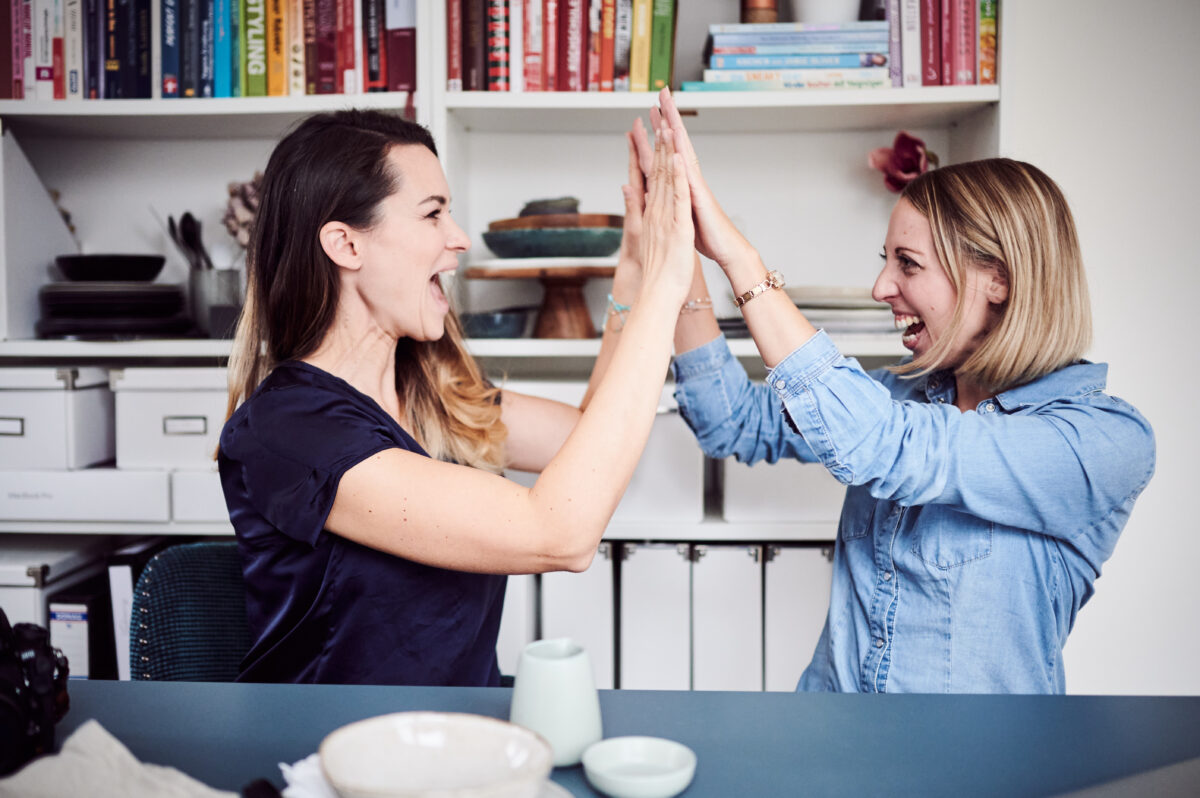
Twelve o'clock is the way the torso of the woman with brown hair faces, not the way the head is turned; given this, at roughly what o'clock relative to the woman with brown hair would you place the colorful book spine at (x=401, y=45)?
The colorful book spine is roughly at 9 o'clock from the woman with brown hair.

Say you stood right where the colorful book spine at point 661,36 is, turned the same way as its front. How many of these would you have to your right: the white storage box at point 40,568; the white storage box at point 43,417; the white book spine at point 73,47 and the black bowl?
4

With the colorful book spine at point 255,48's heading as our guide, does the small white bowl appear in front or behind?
in front

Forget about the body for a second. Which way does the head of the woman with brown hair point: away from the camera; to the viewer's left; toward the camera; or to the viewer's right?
to the viewer's right

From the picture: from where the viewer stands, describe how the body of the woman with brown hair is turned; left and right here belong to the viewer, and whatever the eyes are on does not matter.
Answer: facing to the right of the viewer

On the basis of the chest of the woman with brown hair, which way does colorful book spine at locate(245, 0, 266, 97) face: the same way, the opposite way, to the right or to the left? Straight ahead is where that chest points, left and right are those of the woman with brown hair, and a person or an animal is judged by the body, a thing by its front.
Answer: to the right

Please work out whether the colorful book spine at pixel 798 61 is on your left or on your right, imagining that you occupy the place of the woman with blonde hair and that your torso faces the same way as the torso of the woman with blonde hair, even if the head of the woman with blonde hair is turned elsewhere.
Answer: on your right

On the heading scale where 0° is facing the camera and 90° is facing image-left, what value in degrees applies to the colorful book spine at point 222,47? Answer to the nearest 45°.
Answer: approximately 0°
